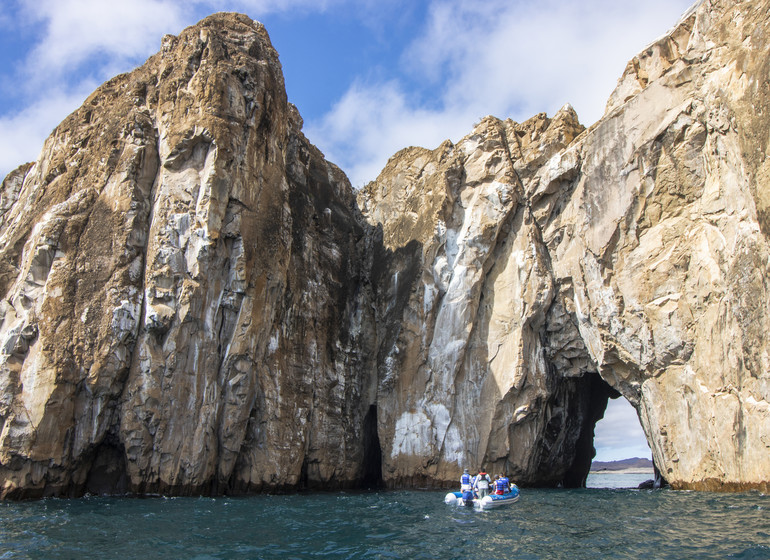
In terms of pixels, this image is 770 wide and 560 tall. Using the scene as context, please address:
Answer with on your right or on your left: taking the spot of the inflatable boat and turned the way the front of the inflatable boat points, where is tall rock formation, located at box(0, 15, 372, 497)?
on your left
